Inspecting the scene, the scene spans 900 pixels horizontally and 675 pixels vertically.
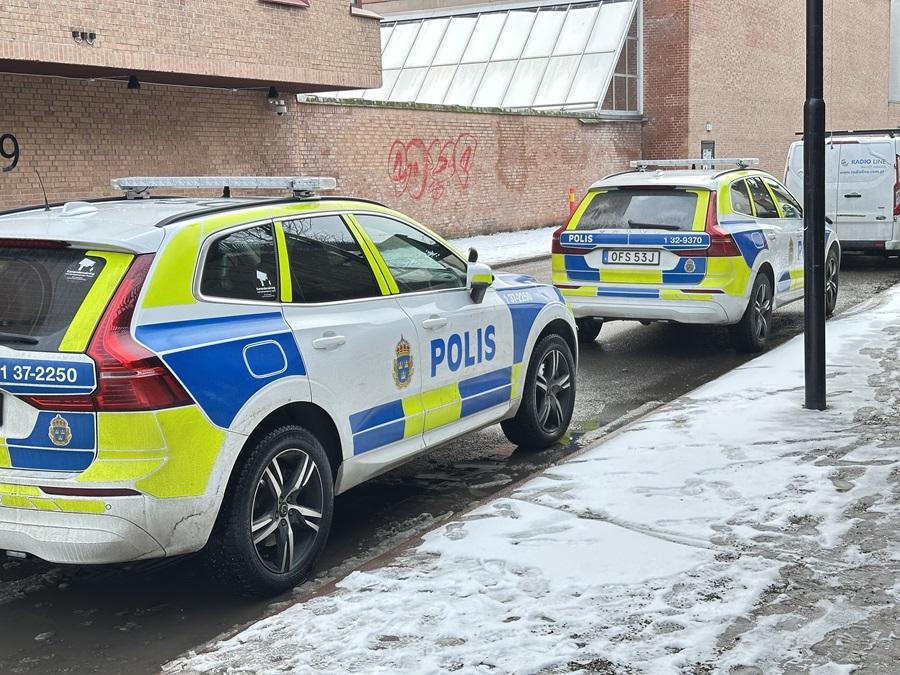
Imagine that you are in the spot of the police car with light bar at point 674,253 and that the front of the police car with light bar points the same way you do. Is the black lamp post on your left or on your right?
on your right

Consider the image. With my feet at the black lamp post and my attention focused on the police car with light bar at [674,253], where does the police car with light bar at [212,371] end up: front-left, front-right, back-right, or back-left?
back-left

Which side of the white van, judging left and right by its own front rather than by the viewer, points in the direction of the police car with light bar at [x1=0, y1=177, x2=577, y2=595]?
back

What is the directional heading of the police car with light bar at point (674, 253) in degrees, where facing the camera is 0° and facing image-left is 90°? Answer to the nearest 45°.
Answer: approximately 225°

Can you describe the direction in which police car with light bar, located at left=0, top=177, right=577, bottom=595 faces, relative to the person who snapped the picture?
facing away from the viewer and to the right of the viewer

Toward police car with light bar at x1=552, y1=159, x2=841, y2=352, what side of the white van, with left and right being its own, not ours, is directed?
back

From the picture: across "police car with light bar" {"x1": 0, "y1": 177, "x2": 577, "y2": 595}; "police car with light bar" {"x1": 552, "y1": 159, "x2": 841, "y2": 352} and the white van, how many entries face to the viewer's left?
0

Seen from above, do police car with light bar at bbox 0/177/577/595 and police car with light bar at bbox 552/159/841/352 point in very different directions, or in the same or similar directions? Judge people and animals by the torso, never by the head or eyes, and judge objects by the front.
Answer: same or similar directions

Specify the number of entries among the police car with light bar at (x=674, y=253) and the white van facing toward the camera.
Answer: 0

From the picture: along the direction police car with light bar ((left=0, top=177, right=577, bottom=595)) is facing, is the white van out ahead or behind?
ahead

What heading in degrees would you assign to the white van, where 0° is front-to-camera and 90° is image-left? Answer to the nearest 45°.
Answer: approximately 180°

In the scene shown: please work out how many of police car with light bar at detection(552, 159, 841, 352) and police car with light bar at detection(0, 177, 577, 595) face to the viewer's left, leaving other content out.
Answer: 0

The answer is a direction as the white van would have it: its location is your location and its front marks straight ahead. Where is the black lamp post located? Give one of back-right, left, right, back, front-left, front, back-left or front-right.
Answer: back

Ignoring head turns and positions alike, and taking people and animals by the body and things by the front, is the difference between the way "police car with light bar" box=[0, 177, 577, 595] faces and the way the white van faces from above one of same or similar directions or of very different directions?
same or similar directions

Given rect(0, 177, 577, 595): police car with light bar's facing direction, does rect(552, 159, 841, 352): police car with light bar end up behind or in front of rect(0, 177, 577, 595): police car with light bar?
in front
